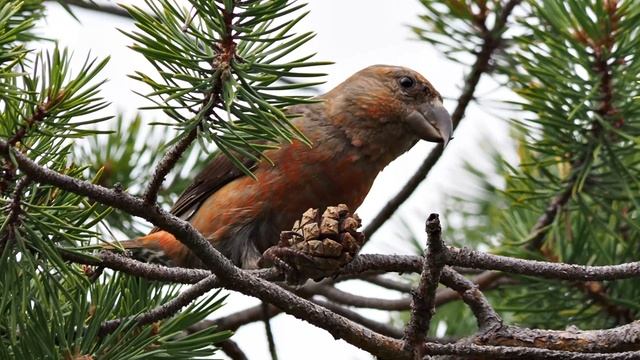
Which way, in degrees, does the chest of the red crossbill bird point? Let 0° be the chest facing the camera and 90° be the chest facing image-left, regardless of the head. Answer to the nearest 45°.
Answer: approximately 270°

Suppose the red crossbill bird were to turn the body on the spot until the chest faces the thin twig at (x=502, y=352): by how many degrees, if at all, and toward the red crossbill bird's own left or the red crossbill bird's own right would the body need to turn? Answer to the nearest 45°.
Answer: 0° — it already faces it

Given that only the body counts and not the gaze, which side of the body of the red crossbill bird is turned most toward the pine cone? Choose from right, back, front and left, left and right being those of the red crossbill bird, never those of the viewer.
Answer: right
